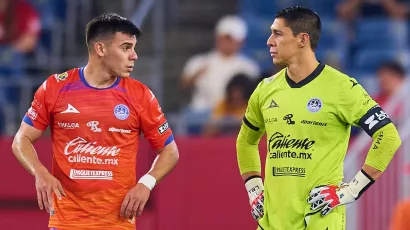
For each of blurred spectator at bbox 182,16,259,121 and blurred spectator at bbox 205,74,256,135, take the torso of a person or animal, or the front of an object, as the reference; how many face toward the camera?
2

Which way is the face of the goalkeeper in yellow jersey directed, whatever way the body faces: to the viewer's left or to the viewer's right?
to the viewer's left

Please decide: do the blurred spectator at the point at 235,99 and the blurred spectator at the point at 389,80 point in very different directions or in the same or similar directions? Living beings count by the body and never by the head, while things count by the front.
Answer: same or similar directions

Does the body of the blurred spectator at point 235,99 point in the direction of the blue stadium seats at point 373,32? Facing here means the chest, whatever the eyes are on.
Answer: no

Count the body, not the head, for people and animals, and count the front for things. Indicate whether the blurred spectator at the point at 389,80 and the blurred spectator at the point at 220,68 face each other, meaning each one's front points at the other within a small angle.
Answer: no

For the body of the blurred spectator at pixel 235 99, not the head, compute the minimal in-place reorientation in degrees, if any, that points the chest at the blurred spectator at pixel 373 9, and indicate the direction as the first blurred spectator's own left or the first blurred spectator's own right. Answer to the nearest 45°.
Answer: approximately 135° to the first blurred spectator's own left

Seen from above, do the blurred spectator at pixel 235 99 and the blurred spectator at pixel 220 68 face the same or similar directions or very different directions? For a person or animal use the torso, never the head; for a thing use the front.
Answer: same or similar directions

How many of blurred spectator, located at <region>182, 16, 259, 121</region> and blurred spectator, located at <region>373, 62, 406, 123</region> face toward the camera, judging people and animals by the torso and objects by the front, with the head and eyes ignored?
2

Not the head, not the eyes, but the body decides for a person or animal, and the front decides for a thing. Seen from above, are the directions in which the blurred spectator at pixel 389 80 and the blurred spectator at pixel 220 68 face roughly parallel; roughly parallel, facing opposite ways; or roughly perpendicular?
roughly parallel

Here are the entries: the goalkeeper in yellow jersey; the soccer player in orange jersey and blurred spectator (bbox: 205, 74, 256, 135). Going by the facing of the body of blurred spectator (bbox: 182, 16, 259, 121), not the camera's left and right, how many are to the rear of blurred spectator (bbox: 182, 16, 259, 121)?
0

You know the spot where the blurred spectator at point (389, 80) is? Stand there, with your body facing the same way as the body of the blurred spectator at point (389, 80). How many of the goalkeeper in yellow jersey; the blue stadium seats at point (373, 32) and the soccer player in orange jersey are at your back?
1

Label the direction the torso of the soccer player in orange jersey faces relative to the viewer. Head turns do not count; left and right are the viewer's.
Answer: facing the viewer

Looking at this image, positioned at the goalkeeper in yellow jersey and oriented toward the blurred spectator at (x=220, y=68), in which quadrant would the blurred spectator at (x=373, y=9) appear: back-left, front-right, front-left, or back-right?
front-right

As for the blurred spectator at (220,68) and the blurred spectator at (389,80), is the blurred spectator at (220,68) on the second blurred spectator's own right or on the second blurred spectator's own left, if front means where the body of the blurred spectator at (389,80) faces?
on the second blurred spectator's own right

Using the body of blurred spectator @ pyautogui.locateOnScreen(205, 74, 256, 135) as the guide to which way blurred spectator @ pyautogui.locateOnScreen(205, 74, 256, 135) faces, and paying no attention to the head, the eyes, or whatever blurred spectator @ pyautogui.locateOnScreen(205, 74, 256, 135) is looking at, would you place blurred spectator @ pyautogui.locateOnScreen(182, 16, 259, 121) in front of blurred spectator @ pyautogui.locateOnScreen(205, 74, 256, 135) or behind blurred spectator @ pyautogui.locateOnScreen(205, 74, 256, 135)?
behind

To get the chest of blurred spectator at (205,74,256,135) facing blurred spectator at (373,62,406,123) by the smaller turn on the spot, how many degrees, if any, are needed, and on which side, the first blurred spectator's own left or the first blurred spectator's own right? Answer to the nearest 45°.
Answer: approximately 90° to the first blurred spectator's own left

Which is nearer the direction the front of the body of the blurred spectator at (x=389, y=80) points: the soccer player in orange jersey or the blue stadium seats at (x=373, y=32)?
the soccer player in orange jersey

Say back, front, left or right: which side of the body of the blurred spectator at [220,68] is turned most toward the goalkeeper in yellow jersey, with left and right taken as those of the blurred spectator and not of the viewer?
front
